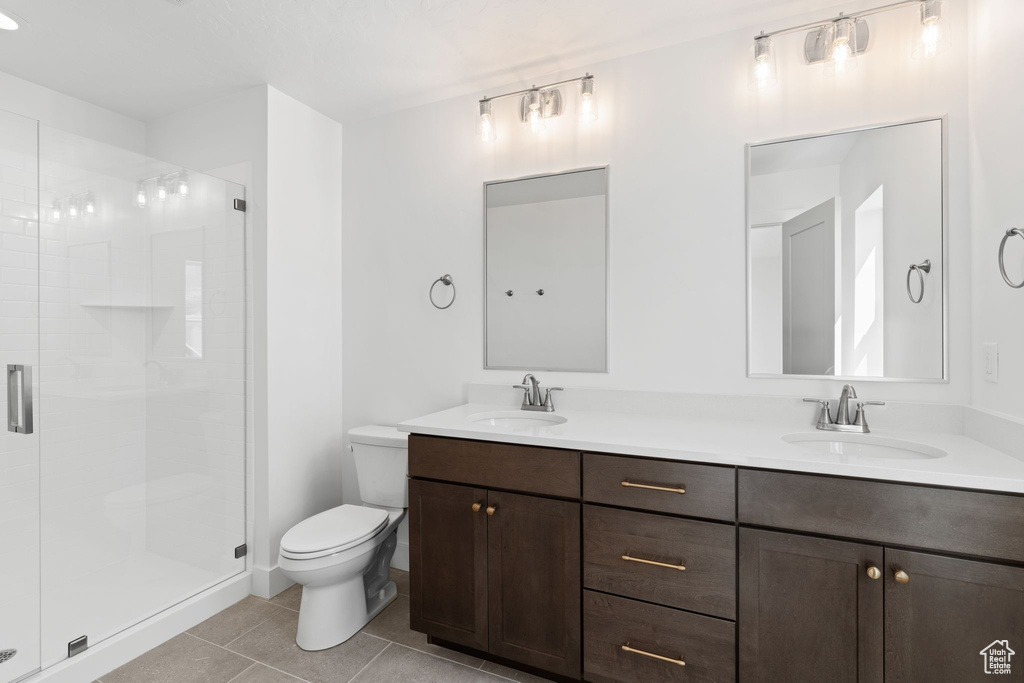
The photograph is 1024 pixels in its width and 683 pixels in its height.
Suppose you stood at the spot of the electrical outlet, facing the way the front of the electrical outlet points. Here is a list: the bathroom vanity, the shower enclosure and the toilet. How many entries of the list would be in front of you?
3

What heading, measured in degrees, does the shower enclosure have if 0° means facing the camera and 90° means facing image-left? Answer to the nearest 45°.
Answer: approximately 315°

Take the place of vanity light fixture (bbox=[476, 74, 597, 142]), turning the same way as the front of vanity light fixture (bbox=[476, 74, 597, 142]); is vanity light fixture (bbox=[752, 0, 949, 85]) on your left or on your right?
on your left

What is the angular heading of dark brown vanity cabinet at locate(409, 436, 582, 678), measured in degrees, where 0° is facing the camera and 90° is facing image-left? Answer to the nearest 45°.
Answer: approximately 45°

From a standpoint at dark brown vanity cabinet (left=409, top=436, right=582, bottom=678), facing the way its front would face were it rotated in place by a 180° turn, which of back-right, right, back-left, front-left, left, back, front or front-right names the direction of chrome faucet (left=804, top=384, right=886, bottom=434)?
front-right

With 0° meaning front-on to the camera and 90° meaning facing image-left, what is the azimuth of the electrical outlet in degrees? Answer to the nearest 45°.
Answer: approximately 45°

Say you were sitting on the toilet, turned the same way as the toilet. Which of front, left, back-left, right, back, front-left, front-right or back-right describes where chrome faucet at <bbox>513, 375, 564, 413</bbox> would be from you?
back-left

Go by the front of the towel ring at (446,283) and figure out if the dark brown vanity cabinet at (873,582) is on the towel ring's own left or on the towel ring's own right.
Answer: on the towel ring's own left

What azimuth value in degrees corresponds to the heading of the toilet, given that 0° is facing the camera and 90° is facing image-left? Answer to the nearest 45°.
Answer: approximately 45°
